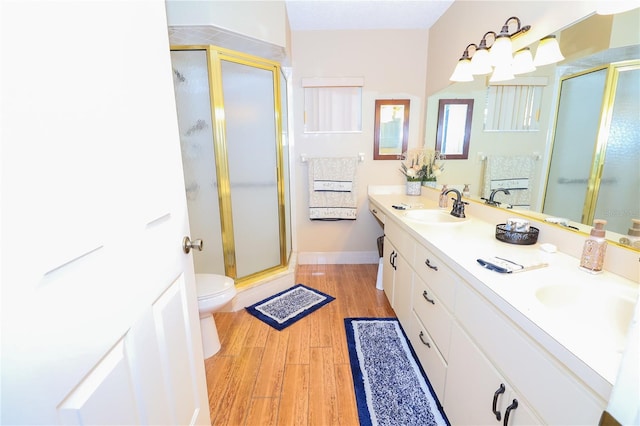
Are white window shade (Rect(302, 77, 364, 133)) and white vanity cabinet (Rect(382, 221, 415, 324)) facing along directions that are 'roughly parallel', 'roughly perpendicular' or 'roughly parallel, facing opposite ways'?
roughly perpendicular

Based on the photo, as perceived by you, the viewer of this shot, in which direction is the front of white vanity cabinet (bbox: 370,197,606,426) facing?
facing the viewer and to the left of the viewer

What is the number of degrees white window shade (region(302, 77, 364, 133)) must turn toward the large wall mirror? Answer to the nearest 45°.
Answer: approximately 45° to its left

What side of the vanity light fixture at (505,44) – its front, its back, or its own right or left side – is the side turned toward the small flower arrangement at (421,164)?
right

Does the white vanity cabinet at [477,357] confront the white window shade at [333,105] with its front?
no

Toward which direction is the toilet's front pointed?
to the viewer's right

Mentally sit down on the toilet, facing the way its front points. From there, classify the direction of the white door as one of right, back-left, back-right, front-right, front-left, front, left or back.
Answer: right

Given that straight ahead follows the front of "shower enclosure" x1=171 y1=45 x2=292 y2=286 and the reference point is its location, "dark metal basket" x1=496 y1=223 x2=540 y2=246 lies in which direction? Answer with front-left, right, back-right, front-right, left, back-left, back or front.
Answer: front

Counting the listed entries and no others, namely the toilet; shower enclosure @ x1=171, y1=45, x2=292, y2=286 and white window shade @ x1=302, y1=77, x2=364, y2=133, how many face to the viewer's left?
0

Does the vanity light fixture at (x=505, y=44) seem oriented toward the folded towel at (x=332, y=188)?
no

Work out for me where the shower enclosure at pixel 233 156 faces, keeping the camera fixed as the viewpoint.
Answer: facing the viewer and to the right of the viewer

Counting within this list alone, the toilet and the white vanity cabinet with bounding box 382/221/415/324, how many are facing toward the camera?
0

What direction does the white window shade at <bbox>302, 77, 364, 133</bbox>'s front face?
toward the camera

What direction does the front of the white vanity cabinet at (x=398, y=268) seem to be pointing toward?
to the viewer's left

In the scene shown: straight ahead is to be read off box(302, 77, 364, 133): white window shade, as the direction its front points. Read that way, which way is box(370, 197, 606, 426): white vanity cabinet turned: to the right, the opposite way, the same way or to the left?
to the right

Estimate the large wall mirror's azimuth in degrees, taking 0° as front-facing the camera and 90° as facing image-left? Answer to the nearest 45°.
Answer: approximately 45°

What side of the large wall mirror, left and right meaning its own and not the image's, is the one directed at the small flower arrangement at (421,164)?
right

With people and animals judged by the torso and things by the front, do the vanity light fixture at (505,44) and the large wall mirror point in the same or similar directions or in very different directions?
same or similar directions

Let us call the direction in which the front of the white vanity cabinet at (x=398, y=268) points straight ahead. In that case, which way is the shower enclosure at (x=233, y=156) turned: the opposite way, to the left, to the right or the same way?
the opposite way
